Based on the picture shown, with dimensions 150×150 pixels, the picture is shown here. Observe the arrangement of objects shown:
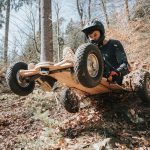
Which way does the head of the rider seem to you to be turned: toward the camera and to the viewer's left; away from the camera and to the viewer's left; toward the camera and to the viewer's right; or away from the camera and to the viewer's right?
toward the camera and to the viewer's left

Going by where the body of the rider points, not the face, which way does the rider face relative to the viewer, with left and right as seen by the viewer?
facing the viewer and to the left of the viewer
